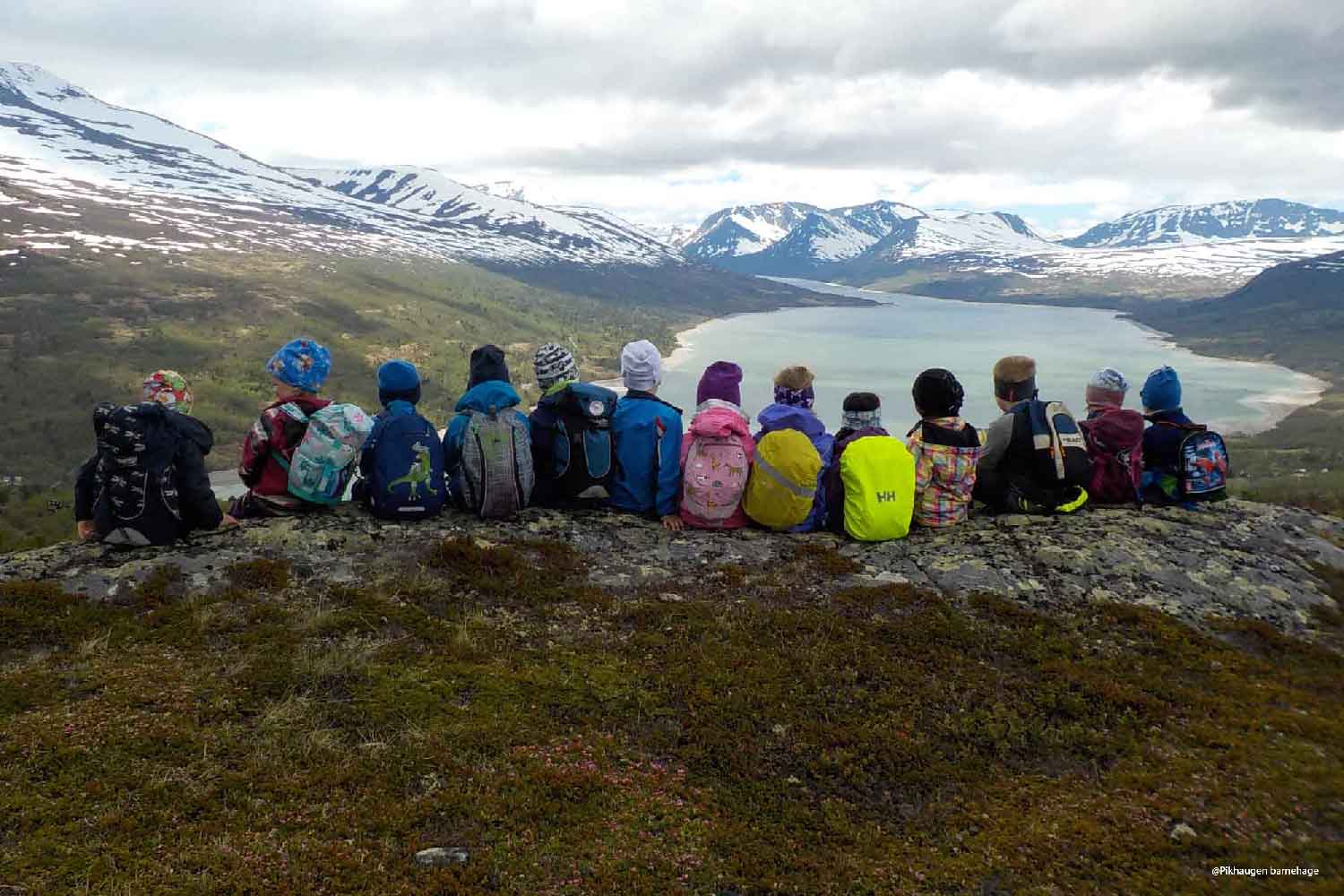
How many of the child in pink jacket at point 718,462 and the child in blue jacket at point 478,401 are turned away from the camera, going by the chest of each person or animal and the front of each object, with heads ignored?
2

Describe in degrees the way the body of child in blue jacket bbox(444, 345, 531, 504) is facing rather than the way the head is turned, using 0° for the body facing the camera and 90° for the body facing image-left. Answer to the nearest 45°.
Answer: approximately 180°

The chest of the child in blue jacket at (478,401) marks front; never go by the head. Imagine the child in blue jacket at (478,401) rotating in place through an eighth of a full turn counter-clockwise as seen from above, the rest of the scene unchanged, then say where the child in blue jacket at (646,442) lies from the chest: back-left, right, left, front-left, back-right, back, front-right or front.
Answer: back-right

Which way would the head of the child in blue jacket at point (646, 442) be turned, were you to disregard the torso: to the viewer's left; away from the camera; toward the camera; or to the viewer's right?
away from the camera

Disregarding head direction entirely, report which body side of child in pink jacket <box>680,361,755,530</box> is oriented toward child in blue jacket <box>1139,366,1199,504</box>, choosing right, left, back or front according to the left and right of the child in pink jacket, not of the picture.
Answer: right

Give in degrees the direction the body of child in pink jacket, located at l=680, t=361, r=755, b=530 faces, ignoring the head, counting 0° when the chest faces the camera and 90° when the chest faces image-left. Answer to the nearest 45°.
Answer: approximately 180°

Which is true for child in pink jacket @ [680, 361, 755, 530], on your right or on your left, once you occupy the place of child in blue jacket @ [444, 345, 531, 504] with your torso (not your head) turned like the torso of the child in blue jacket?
on your right

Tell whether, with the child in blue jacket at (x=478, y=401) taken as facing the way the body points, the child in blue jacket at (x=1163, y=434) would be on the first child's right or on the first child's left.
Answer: on the first child's right

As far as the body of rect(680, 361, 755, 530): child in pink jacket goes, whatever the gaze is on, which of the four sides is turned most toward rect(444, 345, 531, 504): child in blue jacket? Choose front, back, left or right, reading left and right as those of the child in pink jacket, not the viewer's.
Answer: left

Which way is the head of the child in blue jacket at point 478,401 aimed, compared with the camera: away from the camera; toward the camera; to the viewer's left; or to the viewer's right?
away from the camera

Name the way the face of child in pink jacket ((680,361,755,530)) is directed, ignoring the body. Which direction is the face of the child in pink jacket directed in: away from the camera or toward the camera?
away from the camera
